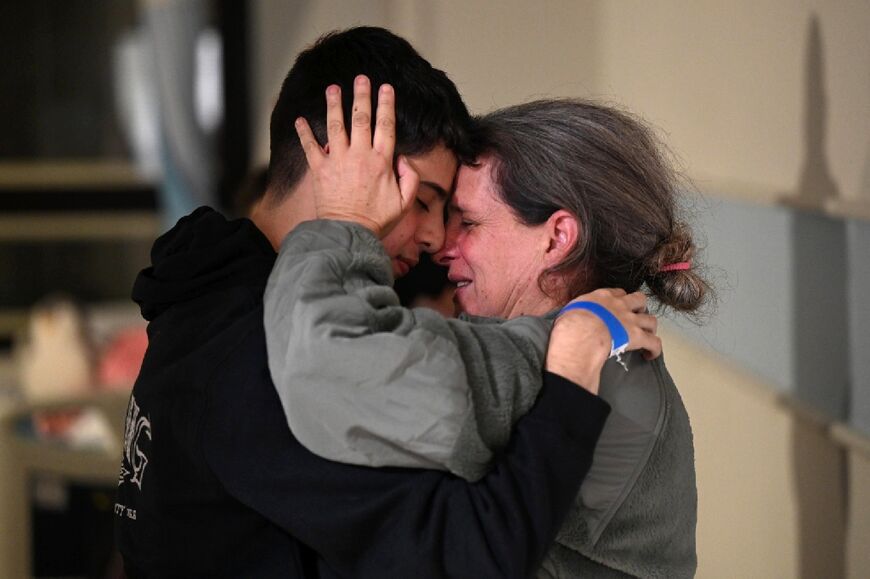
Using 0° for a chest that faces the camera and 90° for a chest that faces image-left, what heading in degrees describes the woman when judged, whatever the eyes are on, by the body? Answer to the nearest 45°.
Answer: approximately 90°

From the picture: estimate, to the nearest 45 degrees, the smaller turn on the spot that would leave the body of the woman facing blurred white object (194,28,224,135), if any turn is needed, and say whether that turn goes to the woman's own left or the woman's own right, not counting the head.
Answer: approximately 90° to the woman's own right
